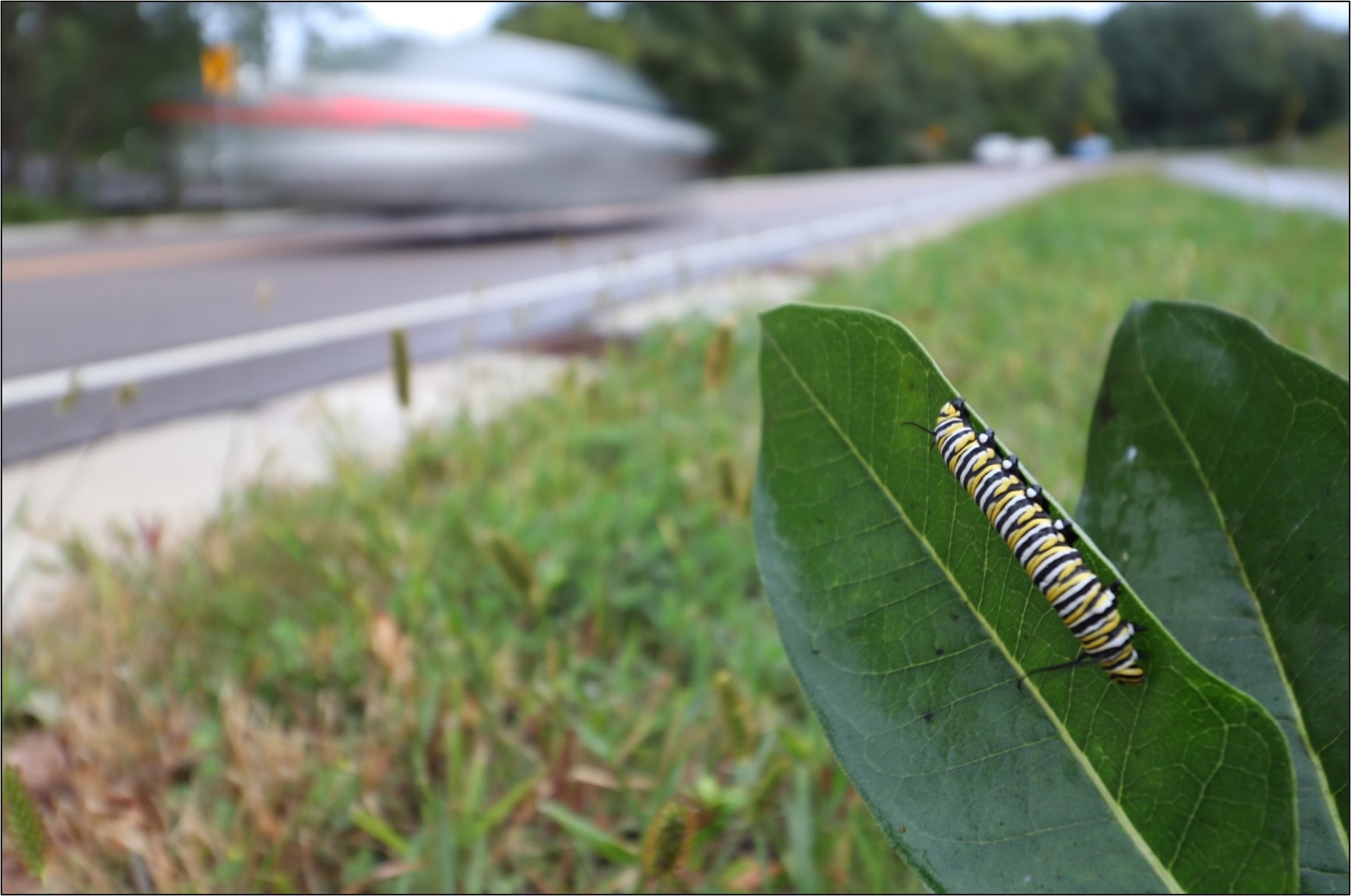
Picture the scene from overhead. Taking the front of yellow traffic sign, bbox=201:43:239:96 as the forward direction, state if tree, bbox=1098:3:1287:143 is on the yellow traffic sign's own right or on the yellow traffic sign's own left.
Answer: on the yellow traffic sign's own left

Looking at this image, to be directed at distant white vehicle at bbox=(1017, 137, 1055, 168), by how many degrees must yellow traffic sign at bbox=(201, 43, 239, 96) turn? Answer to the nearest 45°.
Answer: approximately 135° to its left

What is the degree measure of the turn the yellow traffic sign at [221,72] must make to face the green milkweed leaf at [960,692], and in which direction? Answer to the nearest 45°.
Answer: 0° — it already faces it

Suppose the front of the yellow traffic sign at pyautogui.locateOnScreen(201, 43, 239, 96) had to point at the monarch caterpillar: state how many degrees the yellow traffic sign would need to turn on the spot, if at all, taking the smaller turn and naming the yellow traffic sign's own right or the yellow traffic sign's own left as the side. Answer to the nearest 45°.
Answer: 0° — it already faces it

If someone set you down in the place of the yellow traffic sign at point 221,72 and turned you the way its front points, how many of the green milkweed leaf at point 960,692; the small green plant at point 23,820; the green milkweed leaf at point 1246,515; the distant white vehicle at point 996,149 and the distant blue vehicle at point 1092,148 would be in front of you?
3

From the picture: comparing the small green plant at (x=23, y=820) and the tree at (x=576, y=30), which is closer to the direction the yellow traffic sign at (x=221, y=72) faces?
the small green plant

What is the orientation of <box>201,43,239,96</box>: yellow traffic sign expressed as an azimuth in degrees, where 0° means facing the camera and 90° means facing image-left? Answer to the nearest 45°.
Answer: approximately 0°

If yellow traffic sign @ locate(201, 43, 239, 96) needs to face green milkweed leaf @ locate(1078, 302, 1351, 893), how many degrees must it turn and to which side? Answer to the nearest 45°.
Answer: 0° — it already faces it
